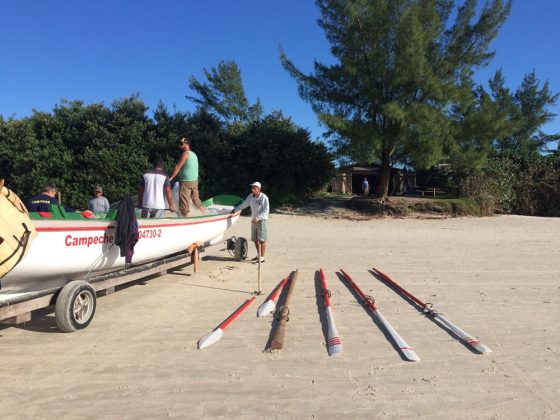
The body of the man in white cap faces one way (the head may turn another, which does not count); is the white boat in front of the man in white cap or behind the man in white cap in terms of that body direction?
in front

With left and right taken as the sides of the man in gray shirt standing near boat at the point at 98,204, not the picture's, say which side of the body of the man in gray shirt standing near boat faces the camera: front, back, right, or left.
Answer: front

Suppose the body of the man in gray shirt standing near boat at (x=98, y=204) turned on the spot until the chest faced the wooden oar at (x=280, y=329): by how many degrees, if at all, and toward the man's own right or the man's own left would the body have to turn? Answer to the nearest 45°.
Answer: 0° — they already face it

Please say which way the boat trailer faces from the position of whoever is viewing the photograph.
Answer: facing away from the viewer and to the right of the viewer

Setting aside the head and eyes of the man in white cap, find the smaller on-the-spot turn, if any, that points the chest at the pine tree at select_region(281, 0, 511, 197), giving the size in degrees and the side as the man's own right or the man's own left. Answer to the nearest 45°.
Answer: approximately 180°

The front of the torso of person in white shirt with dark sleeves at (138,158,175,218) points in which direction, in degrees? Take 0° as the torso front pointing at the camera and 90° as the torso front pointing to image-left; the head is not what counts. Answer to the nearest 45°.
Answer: approximately 180°

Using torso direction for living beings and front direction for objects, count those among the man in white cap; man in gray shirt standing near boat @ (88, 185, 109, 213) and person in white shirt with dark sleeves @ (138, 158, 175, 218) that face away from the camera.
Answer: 1

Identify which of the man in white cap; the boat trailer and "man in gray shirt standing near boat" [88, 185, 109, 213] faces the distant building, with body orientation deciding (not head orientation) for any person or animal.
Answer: the boat trailer

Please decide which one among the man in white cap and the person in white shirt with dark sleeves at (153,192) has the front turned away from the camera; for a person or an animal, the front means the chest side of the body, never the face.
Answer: the person in white shirt with dark sleeves

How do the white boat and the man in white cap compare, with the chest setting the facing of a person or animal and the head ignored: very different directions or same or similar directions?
very different directions

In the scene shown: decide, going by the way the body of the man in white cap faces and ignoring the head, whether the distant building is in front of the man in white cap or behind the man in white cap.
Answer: behind

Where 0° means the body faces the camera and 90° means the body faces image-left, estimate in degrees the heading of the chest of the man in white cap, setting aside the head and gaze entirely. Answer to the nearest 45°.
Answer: approximately 45°

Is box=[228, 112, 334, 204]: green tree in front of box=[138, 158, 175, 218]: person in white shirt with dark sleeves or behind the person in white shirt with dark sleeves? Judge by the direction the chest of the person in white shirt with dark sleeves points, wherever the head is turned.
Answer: in front

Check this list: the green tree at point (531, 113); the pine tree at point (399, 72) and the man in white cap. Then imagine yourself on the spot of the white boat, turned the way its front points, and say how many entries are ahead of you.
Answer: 3

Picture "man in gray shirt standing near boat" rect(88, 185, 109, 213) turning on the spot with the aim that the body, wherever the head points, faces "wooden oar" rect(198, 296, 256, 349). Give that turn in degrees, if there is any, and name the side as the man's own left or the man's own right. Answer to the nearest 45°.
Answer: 0° — they already face it

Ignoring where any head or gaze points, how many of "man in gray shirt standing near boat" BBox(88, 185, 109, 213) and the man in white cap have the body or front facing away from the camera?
0

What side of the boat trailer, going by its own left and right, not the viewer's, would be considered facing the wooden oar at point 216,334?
right
